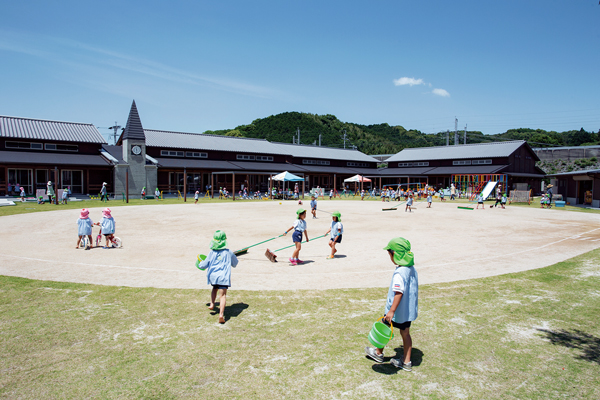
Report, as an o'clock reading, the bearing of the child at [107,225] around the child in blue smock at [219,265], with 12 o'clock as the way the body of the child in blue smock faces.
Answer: The child is roughly at 11 o'clock from the child in blue smock.

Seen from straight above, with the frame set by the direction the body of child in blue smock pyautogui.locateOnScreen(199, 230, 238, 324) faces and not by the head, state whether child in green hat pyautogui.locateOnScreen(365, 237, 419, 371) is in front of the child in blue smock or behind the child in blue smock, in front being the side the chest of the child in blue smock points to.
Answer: behind

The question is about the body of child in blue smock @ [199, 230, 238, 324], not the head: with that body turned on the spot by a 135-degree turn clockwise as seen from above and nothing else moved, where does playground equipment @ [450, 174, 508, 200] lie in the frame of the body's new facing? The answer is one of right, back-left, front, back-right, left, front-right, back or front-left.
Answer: left

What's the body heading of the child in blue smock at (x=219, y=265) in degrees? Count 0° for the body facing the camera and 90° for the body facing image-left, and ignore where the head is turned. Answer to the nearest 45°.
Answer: approximately 180°

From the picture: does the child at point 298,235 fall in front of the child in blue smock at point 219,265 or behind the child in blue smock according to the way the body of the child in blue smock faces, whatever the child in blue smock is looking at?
in front

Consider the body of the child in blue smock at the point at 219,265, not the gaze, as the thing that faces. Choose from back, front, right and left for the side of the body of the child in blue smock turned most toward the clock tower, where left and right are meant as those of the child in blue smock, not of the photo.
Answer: front

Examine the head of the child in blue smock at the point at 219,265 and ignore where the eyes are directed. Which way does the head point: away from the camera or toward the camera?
away from the camera
